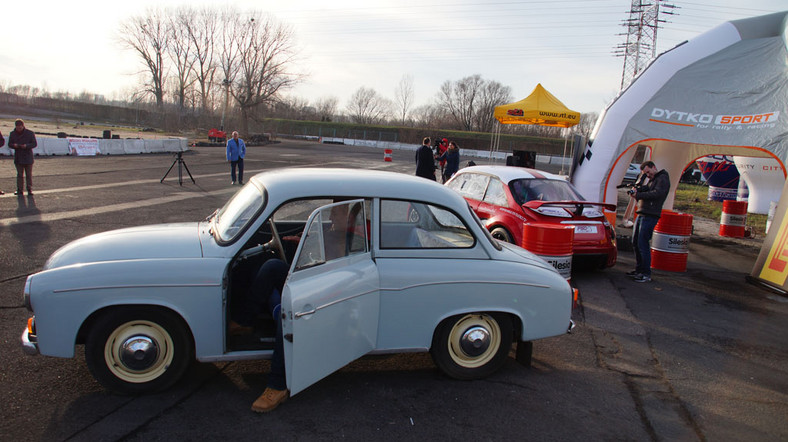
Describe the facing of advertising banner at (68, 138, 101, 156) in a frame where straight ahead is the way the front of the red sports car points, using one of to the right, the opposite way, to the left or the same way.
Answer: the opposite way

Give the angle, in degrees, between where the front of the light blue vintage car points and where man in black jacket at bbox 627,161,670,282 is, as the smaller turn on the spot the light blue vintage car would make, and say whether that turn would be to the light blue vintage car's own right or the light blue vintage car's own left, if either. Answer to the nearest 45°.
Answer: approximately 135° to the light blue vintage car's own right

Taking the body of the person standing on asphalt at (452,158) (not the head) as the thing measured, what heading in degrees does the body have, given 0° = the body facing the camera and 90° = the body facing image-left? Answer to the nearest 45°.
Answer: approximately 90°

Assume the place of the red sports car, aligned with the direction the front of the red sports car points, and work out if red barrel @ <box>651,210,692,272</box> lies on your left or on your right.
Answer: on your right

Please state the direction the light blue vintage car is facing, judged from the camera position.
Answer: facing to the left of the viewer

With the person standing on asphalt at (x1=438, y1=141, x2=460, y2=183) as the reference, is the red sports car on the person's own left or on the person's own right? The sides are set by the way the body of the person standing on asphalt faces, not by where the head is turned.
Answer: on the person's own left

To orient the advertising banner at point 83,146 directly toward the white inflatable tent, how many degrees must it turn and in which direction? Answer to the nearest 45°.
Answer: approximately 45° to its left

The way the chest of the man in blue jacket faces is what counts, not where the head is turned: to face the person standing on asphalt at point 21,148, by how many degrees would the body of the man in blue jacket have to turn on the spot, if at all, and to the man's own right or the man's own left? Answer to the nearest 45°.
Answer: approximately 45° to the man's own right

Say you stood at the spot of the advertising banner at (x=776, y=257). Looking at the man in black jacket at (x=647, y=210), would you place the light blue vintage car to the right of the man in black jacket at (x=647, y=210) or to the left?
left

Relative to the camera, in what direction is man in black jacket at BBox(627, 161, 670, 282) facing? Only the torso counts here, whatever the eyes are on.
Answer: to the viewer's left

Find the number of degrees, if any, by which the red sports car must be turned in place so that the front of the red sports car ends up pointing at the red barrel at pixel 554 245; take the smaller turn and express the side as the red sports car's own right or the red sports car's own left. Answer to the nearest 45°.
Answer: approximately 135° to the red sports car's own left
